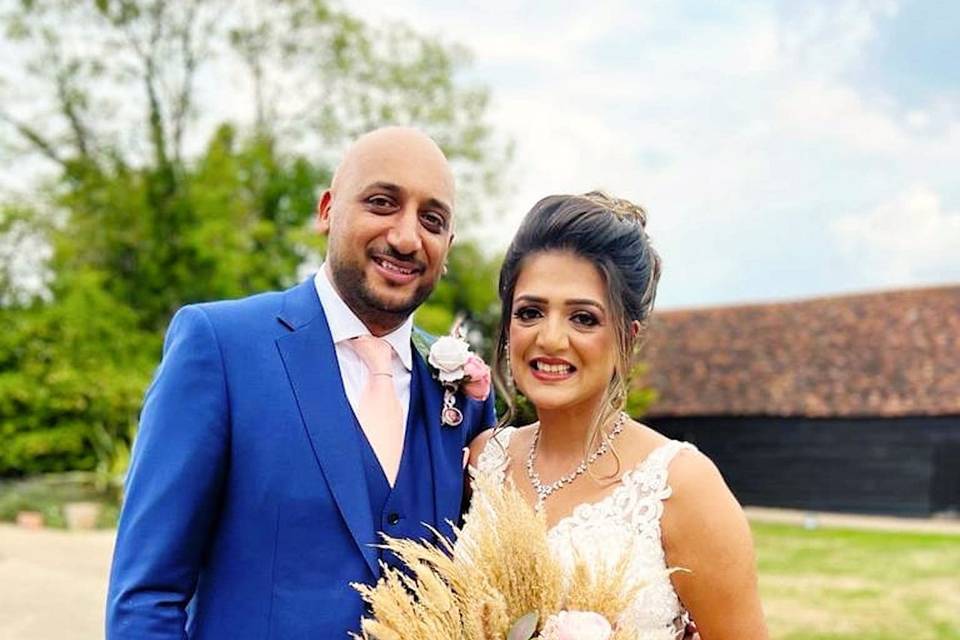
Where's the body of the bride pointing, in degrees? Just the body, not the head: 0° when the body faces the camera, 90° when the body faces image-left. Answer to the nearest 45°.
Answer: approximately 45°

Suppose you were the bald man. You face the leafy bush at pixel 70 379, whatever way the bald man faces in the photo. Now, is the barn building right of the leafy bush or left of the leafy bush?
right

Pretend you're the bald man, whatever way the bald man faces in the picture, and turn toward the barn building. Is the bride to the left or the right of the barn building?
right

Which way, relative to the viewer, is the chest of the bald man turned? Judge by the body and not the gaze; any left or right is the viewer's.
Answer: facing the viewer and to the right of the viewer

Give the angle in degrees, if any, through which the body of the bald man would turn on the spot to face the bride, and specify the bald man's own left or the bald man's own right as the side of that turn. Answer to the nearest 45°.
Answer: approximately 45° to the bald man's own left
